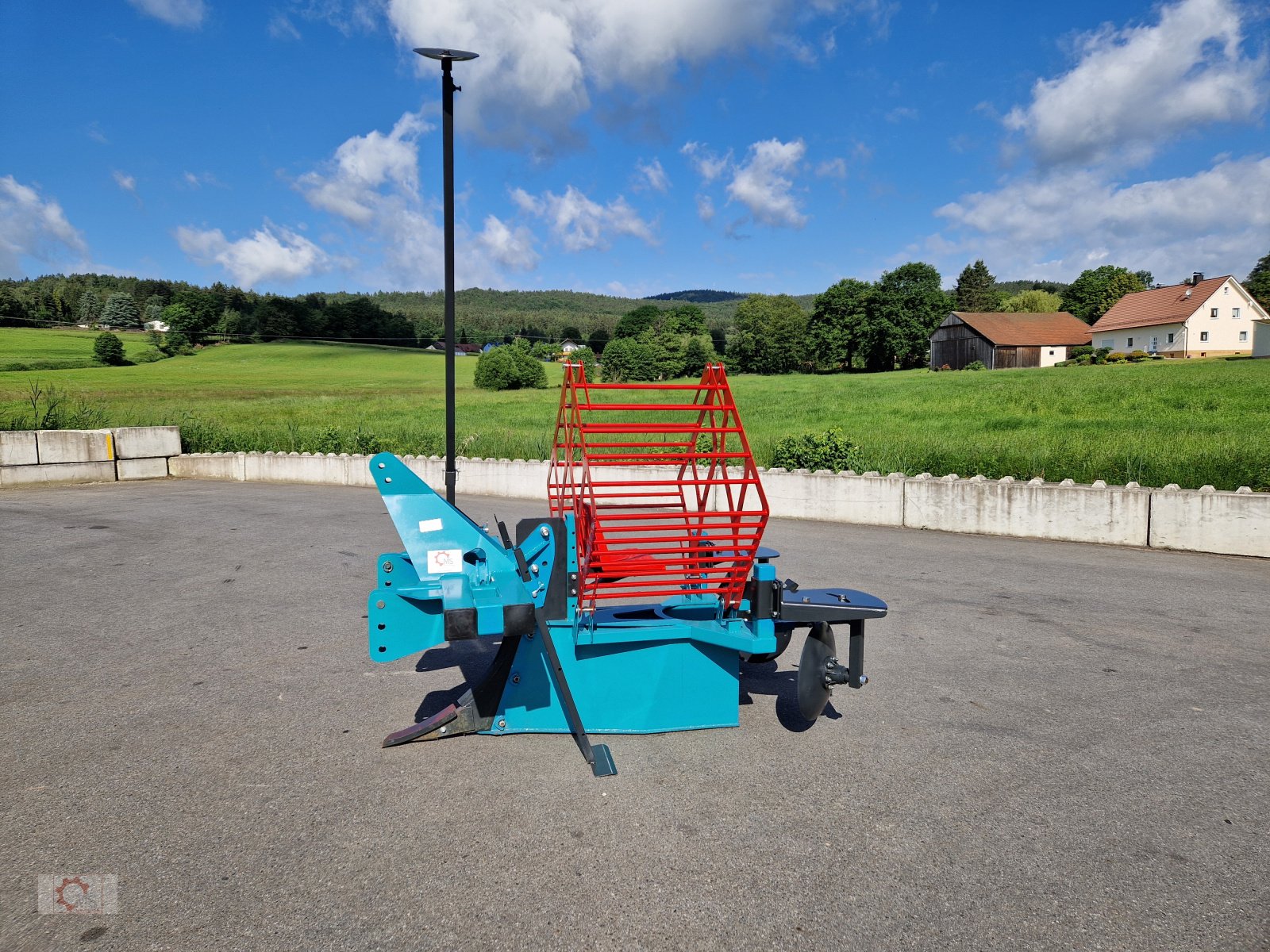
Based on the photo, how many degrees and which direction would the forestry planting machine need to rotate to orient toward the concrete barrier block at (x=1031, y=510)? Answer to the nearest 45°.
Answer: approximately 135° to its right

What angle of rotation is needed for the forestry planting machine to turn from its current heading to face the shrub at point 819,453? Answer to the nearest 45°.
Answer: approximately 90° to its right

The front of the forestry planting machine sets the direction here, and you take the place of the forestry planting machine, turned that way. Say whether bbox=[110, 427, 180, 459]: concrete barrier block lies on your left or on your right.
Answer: on your right

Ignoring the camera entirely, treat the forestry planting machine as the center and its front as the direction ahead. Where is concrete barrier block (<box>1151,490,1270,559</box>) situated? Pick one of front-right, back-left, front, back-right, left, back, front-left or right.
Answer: back-right

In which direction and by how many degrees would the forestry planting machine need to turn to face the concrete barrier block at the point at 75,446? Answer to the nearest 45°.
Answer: approximately 45° to its right

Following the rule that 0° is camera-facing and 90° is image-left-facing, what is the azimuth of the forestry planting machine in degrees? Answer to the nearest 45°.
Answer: approximately 90°

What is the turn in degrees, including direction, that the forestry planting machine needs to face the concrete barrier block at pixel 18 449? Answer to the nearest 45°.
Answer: approximately 45° to its right
